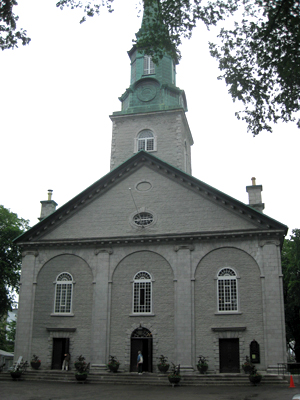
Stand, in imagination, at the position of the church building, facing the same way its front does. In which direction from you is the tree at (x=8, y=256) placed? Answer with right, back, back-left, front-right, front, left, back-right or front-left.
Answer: back-right

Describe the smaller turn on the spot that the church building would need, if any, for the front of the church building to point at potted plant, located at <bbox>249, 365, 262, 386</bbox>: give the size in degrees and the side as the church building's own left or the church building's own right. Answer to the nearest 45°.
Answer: approximately 45° to the church building's own left

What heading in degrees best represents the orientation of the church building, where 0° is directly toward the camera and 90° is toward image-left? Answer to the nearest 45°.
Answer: approximately 0°

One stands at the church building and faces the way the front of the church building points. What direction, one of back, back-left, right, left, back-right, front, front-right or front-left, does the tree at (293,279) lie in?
back-left

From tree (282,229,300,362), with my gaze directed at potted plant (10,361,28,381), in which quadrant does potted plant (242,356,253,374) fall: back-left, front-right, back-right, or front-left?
front-left
